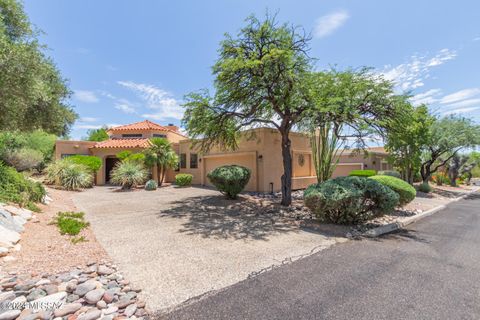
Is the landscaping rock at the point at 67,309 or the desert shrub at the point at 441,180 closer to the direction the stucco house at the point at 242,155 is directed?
the landscaping rock

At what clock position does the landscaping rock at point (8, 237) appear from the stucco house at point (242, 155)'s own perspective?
The landscaping rock is roughly at 1 o'clock from the stucco house.

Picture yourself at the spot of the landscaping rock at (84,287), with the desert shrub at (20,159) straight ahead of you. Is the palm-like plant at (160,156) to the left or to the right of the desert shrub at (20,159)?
right

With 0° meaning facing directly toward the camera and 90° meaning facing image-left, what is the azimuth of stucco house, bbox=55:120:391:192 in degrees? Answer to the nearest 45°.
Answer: approximately 0°

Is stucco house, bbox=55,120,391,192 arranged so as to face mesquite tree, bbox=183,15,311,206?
yes

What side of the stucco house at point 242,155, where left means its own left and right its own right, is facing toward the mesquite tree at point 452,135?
left

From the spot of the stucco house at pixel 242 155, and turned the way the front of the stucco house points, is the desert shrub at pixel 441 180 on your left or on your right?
on your left

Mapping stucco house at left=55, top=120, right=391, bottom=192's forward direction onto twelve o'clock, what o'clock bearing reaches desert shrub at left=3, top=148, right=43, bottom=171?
The desert shrub is roughly at 3 o'clock from the stucco house.
